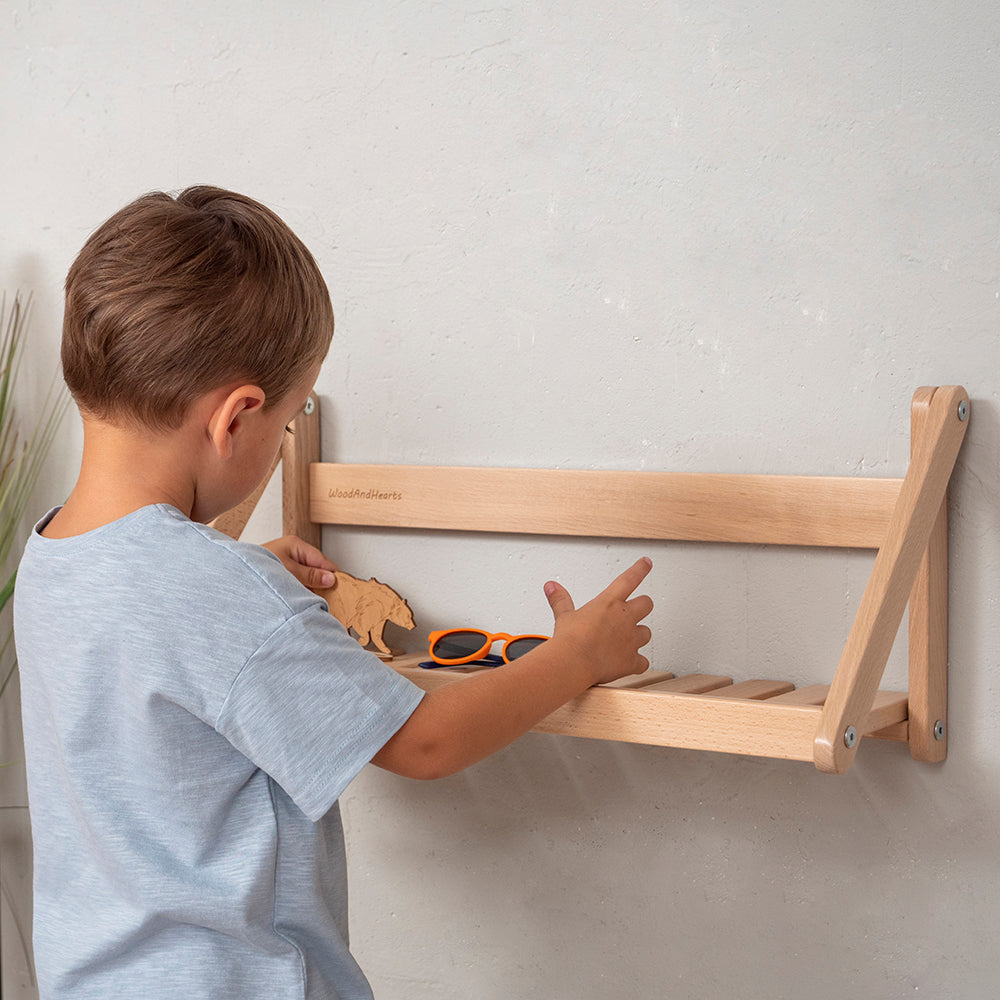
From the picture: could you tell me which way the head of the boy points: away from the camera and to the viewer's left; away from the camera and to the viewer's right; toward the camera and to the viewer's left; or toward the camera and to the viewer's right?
away from the camera and to the viewer's right

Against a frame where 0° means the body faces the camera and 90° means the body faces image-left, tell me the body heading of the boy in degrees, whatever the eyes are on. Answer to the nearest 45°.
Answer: approximately 225°

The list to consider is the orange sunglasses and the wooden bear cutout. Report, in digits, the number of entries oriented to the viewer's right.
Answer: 1

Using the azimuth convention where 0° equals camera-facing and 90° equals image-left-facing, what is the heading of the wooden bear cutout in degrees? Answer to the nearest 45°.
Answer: approximately 270°

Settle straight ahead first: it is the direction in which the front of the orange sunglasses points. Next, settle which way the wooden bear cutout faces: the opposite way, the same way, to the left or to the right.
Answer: to the left

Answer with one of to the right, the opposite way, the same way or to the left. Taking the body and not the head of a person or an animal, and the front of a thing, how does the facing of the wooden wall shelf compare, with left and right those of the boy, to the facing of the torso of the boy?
the opposite way
